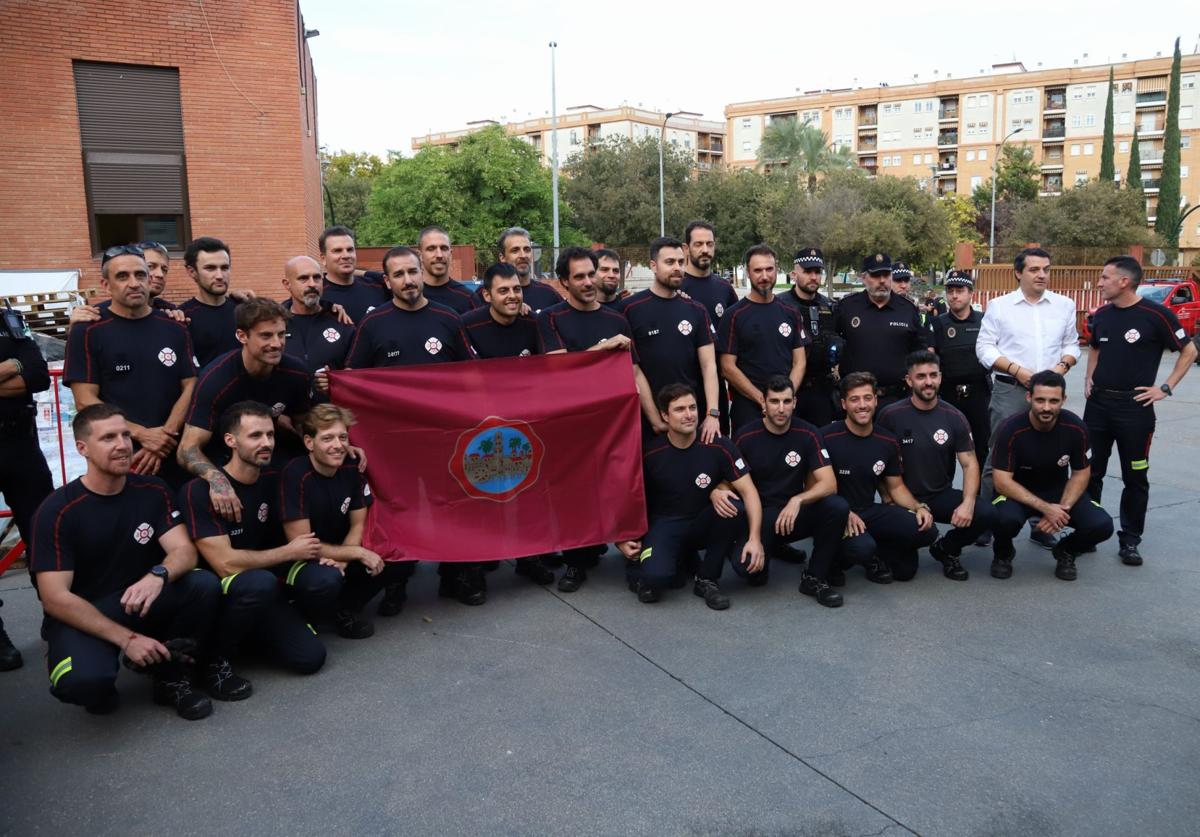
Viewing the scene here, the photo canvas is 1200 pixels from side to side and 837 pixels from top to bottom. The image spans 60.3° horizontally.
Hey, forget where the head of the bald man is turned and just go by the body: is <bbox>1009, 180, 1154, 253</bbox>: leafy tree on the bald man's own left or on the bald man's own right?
on the bald man's own left

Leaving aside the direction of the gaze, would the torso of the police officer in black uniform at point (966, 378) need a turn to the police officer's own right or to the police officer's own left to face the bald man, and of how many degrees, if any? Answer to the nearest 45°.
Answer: approximately 45° to the police officer's own right

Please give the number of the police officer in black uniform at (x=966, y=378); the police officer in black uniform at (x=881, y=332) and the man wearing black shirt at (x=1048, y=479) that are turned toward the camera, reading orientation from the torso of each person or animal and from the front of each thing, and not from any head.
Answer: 3

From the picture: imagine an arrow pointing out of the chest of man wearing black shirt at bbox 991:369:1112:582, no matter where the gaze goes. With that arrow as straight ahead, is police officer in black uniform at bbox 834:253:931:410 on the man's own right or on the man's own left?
on the man's own right

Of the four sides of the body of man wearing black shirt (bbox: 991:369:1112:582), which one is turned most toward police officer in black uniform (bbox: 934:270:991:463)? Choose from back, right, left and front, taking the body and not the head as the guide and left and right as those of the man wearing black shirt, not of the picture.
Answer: back

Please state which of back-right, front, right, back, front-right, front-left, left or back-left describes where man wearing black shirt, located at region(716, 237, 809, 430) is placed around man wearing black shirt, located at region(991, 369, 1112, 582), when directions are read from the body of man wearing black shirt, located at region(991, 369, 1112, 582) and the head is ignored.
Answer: right

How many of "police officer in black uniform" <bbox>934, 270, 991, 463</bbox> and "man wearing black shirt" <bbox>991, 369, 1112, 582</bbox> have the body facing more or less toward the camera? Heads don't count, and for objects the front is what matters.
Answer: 2

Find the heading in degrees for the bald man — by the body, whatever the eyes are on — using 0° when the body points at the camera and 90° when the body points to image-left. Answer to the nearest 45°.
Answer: approximately 315°

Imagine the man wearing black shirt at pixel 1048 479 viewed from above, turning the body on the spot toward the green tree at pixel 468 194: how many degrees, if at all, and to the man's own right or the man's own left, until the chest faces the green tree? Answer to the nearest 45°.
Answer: approximately 135° to the man's own right

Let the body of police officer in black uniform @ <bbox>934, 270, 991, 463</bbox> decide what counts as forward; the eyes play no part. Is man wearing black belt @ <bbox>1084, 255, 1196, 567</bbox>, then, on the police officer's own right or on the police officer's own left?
on the police officer's own left

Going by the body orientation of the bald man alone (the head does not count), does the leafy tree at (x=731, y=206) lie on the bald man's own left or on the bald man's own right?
on the bald man's own left

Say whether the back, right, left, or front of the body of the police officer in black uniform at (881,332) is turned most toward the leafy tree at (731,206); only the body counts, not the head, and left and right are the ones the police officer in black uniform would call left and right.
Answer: back

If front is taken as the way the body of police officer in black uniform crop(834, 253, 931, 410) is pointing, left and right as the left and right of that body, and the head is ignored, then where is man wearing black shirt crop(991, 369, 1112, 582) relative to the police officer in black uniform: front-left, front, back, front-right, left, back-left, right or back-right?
front-left
